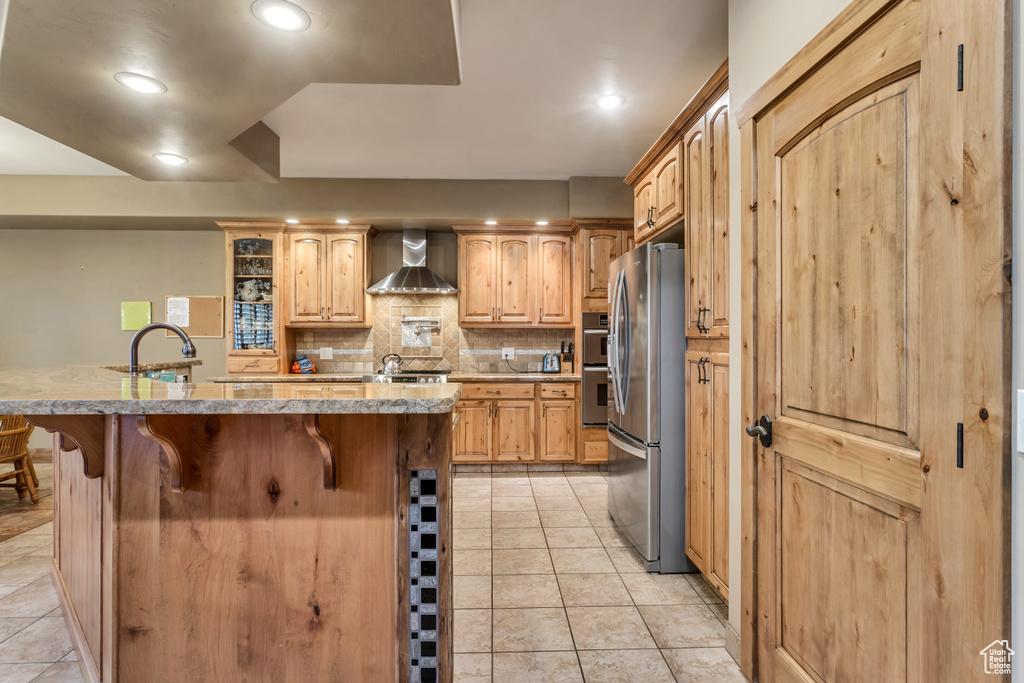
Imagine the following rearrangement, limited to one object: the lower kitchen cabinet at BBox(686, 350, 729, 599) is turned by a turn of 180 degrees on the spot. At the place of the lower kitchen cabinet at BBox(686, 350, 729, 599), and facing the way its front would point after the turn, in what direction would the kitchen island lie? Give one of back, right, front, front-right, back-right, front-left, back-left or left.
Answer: back-right

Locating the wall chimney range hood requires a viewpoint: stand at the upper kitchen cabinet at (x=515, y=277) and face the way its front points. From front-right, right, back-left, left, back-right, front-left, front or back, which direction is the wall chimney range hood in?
right

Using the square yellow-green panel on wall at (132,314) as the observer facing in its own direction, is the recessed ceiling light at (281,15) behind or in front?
in front

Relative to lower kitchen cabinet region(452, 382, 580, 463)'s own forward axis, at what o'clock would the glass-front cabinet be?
The glass-front cabinet is roughly at 3 o'clock from the lower kitchen cabinet.

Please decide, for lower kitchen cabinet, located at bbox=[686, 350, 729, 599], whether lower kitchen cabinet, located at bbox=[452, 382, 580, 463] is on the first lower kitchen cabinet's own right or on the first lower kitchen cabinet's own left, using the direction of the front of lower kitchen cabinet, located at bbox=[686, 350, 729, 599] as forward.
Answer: on the first lower kitchen cabinet's own right

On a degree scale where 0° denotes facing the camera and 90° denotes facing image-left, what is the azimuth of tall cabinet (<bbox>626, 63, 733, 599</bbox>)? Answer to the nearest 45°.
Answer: approximately 90°

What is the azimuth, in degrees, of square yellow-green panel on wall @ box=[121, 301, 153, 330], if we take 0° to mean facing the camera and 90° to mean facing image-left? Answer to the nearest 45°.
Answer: approximately 0°

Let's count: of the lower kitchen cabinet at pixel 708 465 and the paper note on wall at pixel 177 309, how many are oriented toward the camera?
1

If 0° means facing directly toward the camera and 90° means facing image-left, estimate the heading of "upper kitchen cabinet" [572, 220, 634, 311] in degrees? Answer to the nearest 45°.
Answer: approximately 0°
